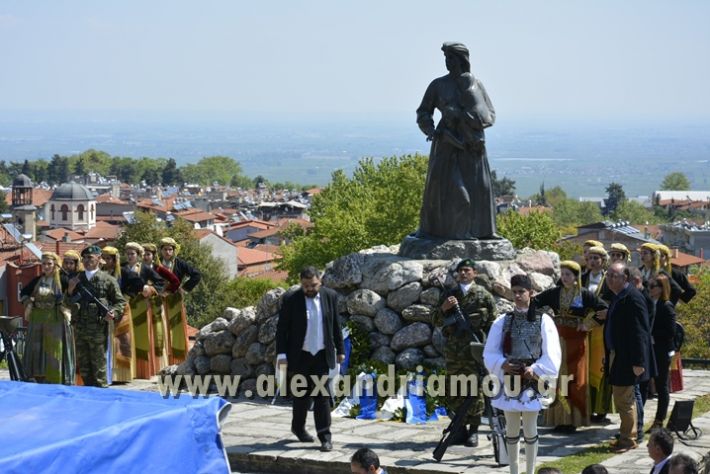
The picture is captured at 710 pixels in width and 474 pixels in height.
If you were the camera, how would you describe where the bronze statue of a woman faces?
facing the viewer

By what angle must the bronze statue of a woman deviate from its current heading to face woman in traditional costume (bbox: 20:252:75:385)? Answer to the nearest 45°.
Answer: approximately 90° to its right

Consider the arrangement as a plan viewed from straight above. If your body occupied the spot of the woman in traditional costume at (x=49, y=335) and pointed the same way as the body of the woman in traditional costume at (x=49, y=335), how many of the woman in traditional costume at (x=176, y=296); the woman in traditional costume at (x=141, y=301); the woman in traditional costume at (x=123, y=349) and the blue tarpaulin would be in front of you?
1

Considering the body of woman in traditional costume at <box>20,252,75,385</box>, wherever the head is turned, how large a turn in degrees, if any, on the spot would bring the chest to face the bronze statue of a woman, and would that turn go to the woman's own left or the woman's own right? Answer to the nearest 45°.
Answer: approximately 90° to the woman's own left

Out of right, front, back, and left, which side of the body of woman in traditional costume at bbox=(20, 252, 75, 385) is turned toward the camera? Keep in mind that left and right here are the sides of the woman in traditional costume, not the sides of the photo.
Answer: front

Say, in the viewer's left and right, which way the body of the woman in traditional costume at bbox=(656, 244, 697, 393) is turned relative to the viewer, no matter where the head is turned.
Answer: facing the viewer and to the left of the viewer

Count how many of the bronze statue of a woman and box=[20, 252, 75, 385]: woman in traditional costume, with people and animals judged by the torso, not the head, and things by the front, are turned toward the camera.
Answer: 2

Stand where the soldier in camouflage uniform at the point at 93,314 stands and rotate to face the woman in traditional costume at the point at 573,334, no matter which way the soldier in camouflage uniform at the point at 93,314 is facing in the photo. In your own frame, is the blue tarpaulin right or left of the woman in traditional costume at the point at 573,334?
right
